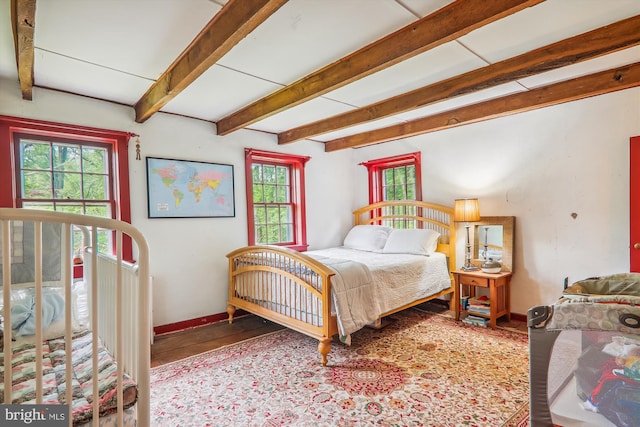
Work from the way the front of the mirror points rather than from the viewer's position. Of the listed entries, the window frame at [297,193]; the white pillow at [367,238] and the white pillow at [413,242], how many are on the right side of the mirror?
3

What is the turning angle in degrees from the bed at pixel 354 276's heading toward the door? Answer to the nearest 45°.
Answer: approximately 135° to its left

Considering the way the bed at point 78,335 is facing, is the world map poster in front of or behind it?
behind

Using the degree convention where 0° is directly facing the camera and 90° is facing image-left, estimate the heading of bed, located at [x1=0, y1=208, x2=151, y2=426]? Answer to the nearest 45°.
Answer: approximately 0°

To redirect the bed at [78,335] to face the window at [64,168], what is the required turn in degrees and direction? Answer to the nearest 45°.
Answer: approximately 180°

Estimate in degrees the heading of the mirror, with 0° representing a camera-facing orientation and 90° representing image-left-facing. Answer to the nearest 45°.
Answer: approximately 0°

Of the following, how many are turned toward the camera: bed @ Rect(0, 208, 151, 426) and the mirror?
2

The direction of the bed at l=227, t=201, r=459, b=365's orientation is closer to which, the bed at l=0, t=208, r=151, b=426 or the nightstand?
the bed
